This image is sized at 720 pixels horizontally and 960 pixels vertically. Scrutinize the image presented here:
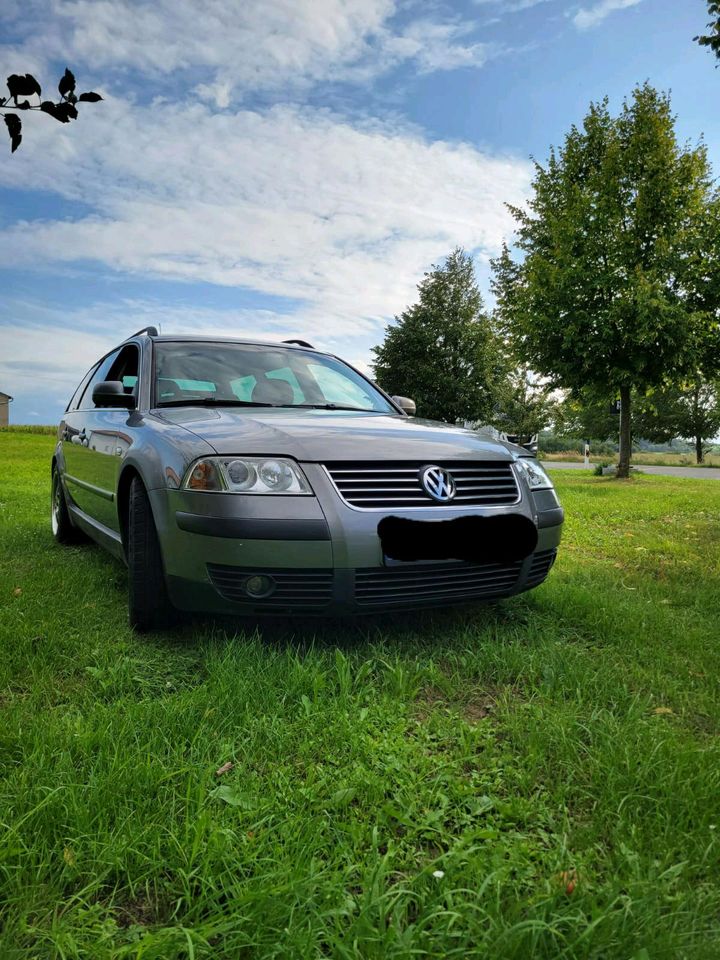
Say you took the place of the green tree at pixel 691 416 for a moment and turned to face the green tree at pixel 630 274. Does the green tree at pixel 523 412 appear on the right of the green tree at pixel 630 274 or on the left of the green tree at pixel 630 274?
right

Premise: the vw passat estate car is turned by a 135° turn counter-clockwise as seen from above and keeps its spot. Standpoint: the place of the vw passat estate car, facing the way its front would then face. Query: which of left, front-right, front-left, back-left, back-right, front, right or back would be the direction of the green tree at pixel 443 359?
front

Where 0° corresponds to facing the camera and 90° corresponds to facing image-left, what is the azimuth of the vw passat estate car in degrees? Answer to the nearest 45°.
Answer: approximately 315°

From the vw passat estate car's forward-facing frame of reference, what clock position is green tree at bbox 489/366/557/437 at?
The green tree is roughly at 8 o'clock from the vw passat estate car.

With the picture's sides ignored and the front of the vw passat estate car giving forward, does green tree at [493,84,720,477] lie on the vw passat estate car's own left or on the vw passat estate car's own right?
on the vw passat estate car's own left

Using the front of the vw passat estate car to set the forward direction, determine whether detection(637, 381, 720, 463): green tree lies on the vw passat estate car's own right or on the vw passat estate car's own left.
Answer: on the vw passat estate car's own left
